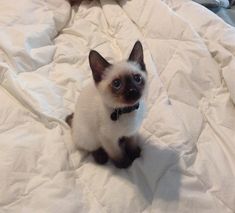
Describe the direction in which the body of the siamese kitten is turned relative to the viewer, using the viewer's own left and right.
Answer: facing the viewer and to the right of the viewer
